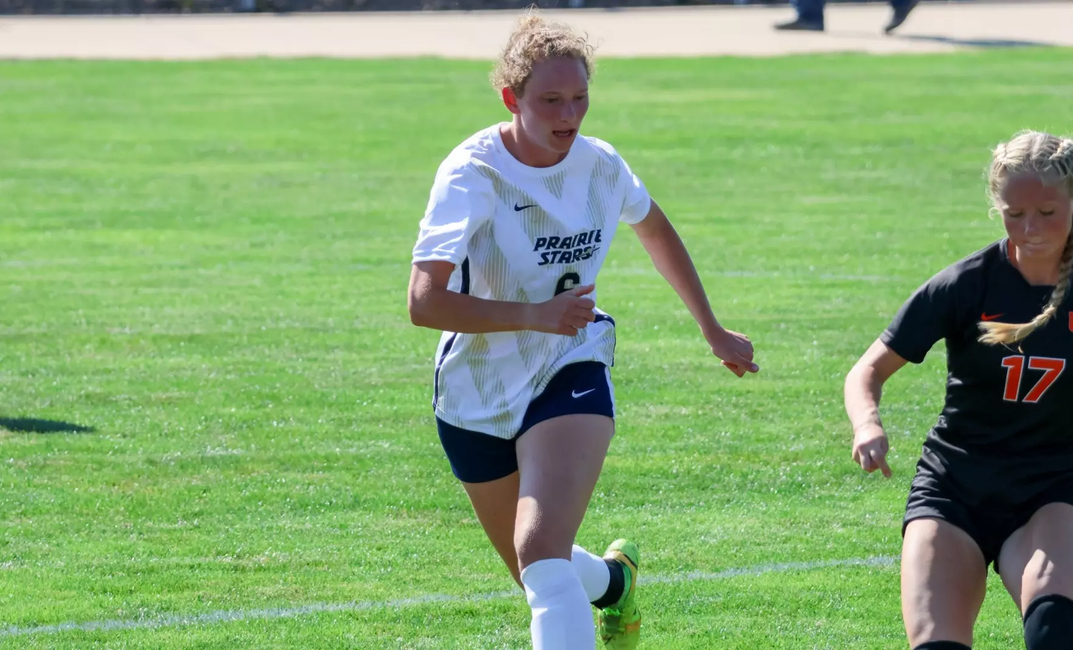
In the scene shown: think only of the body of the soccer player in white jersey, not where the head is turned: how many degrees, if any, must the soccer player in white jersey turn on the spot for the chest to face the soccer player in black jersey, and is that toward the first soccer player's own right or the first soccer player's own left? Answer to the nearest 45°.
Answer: approximately 45° to the first soccer player's own left

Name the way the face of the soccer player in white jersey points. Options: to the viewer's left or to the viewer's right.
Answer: to the viewer's right

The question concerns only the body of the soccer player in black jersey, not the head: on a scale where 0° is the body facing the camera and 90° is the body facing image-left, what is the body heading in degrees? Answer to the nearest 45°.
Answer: approximately 0°

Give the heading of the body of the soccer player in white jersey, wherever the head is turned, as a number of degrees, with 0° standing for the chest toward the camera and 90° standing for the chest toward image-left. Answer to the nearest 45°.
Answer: approximately 315°

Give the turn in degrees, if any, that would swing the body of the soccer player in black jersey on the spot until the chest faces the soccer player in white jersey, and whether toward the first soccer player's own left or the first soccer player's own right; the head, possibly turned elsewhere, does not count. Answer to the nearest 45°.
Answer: approximately 90° to the first soccer player's own right
